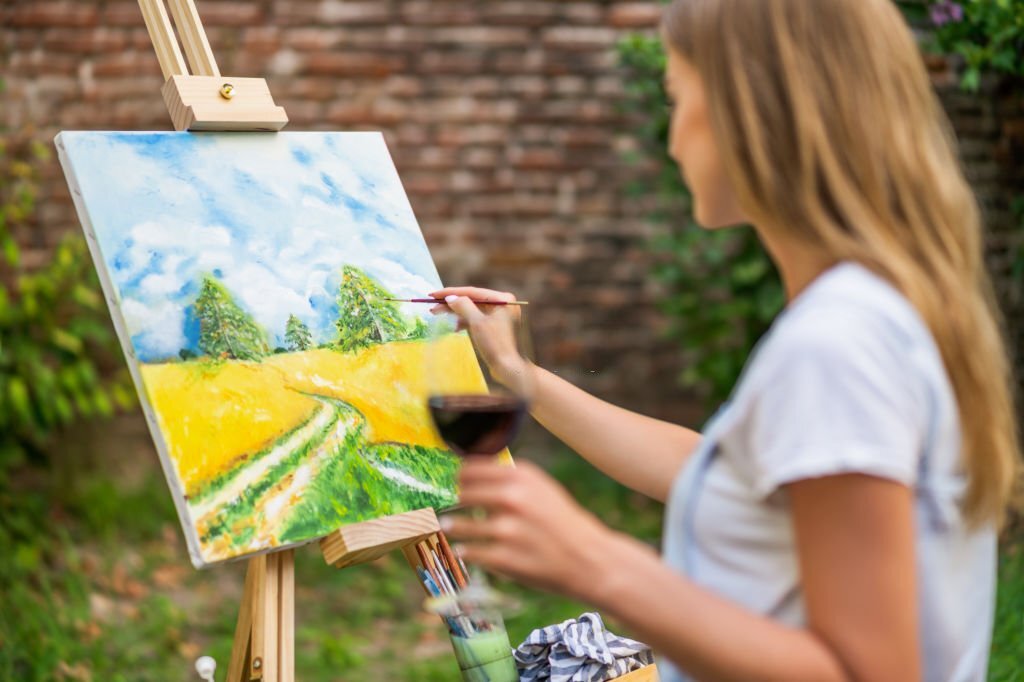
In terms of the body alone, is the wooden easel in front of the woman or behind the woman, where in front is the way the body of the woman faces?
in front

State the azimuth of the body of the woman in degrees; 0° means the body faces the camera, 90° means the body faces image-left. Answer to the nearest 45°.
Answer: approximately 90°

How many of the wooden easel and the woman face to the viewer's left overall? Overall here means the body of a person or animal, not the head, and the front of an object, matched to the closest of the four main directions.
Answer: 1

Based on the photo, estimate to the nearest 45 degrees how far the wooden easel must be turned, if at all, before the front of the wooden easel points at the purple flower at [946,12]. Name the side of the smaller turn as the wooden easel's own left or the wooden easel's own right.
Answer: approximately 90° to the wooden easel's own left

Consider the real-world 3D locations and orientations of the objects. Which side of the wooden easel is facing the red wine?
front

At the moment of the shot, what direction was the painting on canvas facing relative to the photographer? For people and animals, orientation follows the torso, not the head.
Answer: facing the viewer and to the right of the viewer

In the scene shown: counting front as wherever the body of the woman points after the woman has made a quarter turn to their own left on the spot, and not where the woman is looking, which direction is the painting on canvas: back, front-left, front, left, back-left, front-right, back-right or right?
back-right
